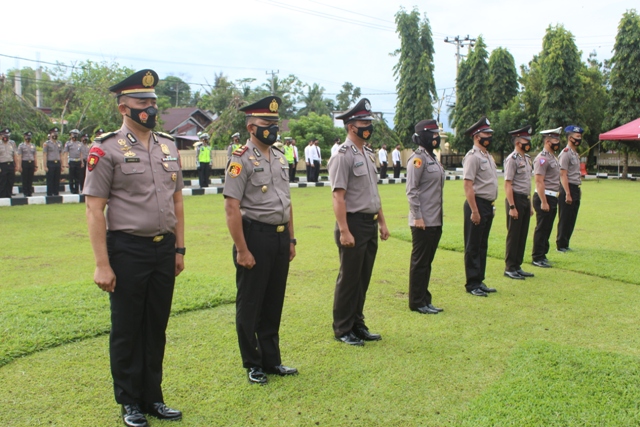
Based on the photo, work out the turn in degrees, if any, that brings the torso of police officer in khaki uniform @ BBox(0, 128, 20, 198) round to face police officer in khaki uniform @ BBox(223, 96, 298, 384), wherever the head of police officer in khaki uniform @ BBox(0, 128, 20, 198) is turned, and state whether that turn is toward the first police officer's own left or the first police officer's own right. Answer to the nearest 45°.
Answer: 0° — they already face them

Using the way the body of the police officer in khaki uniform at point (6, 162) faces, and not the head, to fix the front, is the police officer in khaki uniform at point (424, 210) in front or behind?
in front

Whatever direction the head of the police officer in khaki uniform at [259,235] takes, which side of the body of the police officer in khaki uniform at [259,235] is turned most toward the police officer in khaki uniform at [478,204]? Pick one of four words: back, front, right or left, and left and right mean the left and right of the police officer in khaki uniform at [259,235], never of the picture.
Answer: left

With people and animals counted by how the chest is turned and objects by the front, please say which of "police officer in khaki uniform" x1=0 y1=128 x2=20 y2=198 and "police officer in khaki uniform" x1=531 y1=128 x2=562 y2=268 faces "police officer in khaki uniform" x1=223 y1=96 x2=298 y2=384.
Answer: "police officer in khaki uniform" x1=0 y1=128 x2=20 y2=198

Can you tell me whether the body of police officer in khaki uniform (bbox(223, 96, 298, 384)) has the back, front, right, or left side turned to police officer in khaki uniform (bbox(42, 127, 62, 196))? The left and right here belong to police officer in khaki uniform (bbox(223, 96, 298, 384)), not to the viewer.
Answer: back

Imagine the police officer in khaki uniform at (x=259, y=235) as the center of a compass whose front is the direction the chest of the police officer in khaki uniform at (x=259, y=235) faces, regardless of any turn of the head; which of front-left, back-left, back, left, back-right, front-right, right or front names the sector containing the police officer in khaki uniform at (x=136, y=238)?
right

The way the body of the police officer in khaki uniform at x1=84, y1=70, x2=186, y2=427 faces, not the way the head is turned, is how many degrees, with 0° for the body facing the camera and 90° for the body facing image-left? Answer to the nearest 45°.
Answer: approximately 315°

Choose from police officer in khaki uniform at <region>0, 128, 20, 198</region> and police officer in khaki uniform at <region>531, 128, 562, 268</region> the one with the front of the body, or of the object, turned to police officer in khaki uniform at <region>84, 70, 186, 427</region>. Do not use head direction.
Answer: police officer in khaki uniform at <region>0, 128, 20, 198</region>

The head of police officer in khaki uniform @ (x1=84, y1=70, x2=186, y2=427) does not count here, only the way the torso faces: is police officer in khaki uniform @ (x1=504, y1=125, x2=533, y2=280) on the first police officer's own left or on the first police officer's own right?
on the first police officer's own left
